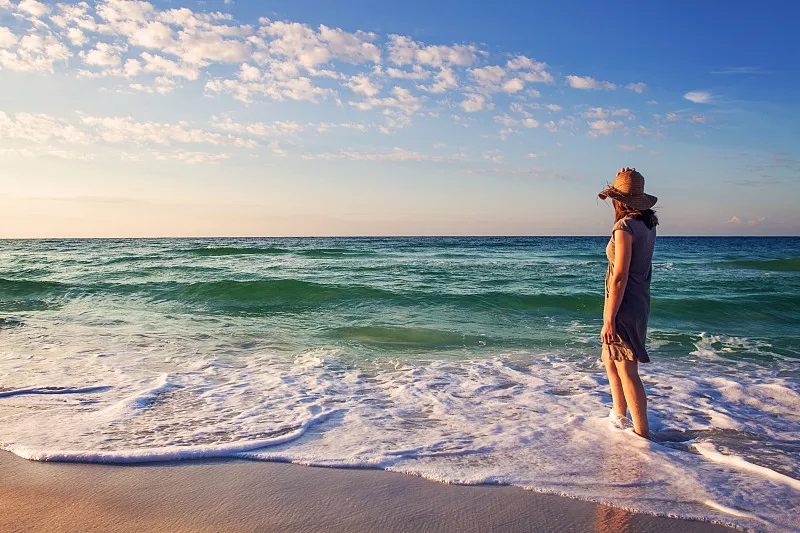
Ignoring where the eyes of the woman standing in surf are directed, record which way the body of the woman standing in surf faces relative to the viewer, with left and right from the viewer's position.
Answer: facing away from the viewer and to the left of the viewer
